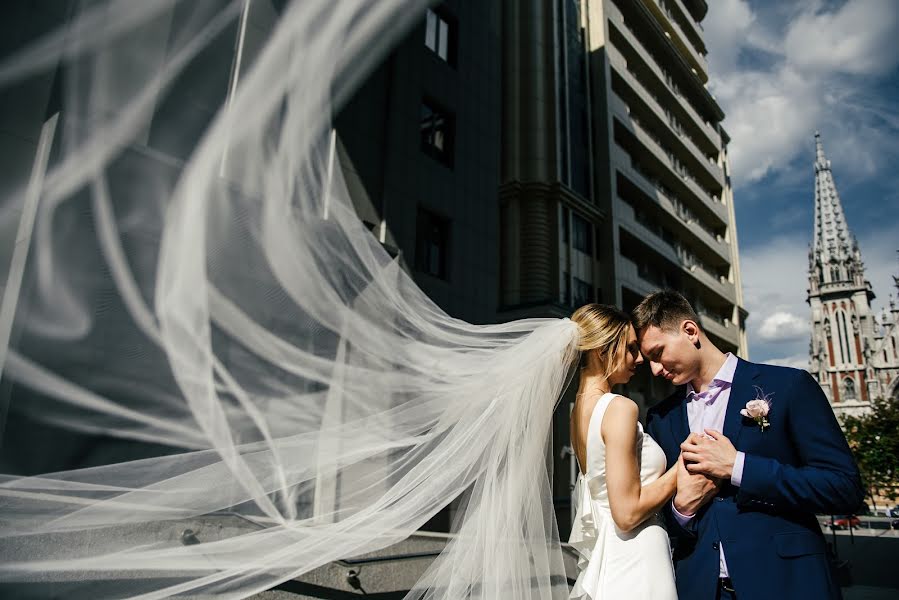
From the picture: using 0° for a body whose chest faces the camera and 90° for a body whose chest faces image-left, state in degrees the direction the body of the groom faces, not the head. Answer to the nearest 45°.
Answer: approximately 45°

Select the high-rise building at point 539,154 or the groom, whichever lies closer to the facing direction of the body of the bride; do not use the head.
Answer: the groom

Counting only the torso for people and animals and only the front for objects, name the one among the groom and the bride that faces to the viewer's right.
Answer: the bride

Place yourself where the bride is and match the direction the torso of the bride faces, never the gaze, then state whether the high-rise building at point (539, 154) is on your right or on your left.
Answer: on your left

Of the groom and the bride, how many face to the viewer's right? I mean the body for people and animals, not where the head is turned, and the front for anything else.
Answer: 1

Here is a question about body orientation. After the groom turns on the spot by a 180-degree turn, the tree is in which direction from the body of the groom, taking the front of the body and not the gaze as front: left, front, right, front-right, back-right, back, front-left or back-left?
front-left

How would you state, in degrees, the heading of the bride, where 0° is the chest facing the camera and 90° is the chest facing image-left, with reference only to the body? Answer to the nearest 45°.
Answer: approximately 270°

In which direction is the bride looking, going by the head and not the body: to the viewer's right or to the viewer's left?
to the viewer's right

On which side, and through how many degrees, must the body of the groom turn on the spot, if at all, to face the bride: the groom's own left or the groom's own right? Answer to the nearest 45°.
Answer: approximately 45° to the groom's own right
